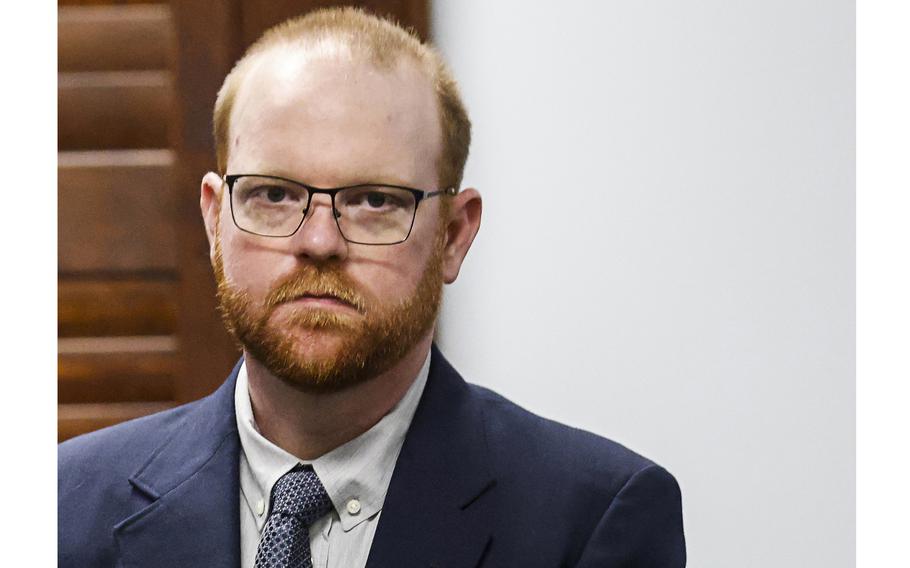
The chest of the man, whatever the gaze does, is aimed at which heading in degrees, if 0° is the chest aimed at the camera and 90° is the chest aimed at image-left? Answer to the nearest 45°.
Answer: approximately 0°
